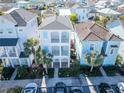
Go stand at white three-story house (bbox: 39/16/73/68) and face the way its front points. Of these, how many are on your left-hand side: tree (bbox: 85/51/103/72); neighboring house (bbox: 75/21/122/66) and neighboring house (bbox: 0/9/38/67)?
2

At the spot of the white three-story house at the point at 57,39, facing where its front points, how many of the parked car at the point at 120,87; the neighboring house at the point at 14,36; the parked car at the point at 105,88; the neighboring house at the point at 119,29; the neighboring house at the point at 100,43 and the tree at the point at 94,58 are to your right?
1

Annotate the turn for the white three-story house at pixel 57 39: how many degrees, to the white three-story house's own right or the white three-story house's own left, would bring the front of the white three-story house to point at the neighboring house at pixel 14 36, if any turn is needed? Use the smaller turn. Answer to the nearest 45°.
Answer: approximately 90° to the white three-story house's own right

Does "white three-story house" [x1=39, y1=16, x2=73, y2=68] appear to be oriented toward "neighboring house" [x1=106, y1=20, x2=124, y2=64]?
no

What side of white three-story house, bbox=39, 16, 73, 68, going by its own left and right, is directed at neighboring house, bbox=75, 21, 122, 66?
left

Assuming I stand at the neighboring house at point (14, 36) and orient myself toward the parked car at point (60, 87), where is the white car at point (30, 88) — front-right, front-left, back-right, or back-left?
front-right

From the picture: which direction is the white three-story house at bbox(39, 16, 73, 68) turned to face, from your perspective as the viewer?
facing the viewer

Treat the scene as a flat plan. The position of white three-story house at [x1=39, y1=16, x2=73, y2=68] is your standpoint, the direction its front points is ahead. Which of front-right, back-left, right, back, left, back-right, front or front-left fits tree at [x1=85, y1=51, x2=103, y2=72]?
left

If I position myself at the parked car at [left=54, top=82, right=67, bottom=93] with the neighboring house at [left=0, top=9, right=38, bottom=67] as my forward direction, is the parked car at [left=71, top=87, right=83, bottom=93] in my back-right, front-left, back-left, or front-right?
back-right

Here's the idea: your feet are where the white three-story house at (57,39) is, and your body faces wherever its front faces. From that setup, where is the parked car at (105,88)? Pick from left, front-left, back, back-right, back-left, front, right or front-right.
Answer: front-left

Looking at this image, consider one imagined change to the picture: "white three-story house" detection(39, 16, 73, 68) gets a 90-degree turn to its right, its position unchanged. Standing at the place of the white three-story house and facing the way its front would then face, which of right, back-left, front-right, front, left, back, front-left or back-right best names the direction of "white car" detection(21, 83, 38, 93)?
front-left

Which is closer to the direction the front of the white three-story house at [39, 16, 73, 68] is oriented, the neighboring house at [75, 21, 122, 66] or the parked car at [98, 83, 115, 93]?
the parked car
